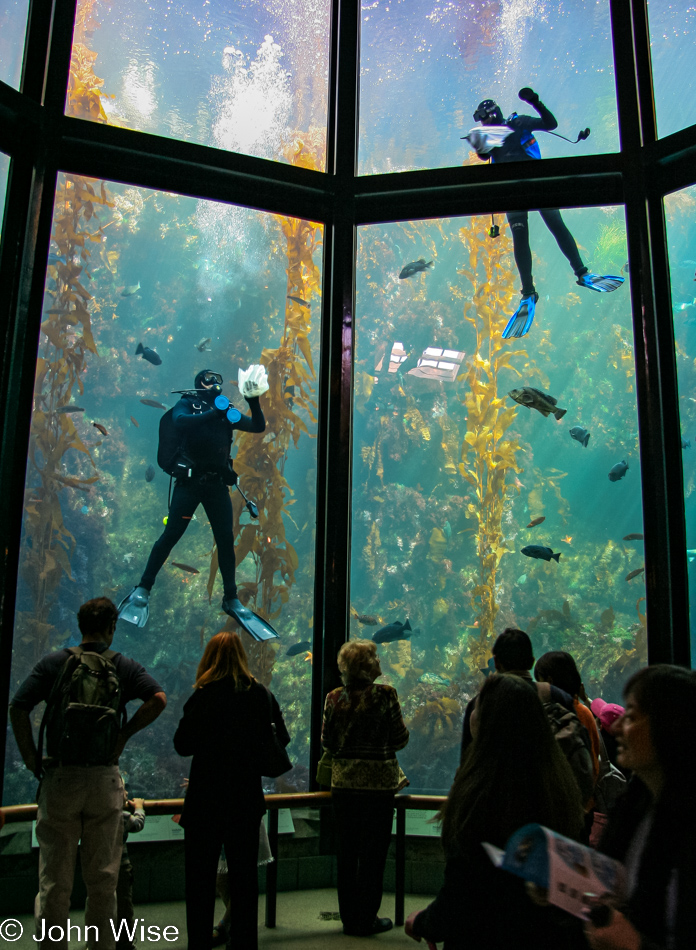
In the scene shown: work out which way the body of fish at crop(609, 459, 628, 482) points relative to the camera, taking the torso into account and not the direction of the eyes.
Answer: to the viewer's left

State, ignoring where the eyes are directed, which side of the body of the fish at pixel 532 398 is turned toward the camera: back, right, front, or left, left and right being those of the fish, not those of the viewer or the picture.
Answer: left

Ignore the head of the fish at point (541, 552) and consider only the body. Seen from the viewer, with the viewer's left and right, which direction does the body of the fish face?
facing to the left of the viewer

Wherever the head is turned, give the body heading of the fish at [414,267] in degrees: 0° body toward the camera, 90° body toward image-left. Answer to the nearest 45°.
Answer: approximately 90°

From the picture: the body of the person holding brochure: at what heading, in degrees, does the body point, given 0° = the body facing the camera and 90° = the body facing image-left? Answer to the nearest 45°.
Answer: approximately 90°

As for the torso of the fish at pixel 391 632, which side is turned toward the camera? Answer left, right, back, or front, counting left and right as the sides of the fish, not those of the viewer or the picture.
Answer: left
